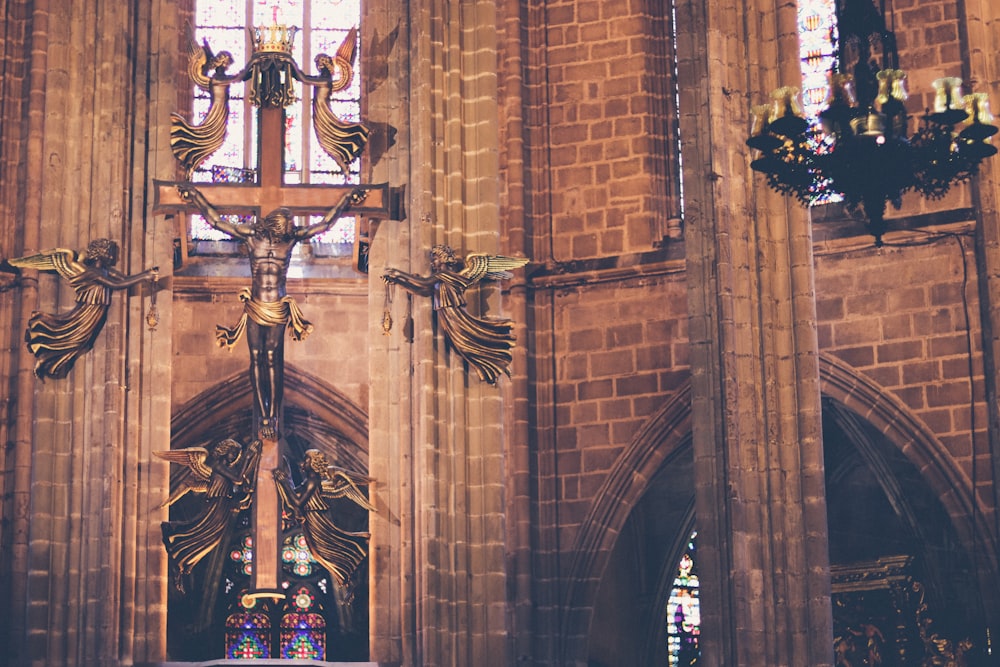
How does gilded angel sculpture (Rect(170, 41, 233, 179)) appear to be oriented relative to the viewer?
to the viewer's right

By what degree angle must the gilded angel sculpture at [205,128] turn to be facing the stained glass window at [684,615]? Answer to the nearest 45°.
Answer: approximately 45° to its left

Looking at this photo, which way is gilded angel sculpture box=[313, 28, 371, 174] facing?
to the viewer's left

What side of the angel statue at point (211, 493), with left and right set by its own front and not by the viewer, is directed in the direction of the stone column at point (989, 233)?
front

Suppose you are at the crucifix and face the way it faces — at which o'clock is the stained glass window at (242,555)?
The stained glass window is roughly at 6 o'clock from the crucifix.

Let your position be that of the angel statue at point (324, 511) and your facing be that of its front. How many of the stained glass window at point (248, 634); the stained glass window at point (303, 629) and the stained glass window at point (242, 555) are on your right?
3

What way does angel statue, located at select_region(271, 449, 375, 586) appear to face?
to the viewer's left

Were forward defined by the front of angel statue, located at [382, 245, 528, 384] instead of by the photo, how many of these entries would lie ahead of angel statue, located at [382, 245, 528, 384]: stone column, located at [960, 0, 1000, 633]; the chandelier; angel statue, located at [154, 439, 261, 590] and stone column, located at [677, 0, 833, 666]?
1

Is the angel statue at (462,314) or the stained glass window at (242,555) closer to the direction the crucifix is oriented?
the angel statue

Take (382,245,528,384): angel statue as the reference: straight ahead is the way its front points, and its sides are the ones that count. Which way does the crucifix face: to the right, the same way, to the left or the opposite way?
to the left

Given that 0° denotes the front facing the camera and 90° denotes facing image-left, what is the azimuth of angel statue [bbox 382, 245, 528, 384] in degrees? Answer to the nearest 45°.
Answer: approximately 90°

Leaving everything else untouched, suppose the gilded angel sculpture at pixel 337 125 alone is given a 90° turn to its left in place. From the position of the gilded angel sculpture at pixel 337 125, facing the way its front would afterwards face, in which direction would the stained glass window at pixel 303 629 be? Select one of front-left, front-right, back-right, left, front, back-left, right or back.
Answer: back

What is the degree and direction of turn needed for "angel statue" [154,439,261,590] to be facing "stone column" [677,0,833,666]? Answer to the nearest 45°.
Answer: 0° — it already faces it

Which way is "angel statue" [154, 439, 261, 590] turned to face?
to the viewer's right
